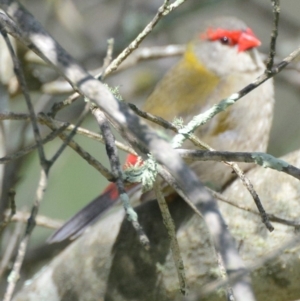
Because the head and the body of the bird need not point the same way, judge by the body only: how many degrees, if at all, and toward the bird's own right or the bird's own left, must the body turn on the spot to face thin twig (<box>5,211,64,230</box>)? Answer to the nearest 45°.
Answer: approximately 135° to the bird's own right

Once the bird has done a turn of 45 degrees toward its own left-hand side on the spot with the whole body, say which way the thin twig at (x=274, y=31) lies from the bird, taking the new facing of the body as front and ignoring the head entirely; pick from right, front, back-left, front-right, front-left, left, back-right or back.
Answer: right

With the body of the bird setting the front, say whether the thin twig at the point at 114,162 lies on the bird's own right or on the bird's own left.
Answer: on the bird's own right
